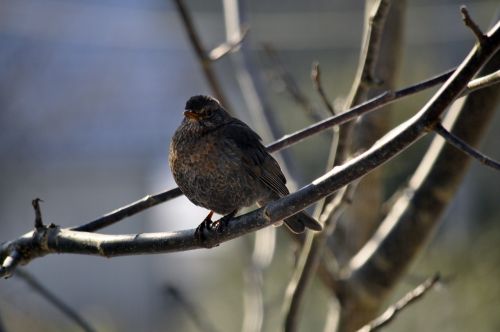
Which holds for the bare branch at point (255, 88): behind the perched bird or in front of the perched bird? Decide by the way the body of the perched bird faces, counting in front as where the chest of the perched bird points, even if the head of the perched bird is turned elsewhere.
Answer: behind

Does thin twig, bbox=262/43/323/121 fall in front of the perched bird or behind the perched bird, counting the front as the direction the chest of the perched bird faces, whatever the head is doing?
behind

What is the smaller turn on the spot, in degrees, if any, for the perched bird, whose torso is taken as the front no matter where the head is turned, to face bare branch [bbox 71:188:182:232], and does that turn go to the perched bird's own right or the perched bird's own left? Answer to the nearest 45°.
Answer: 0° — it already faces it

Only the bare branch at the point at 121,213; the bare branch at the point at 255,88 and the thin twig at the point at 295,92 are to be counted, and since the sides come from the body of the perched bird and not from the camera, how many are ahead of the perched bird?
1

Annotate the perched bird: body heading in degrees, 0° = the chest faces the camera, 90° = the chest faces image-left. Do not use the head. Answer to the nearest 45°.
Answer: approximately 45°
